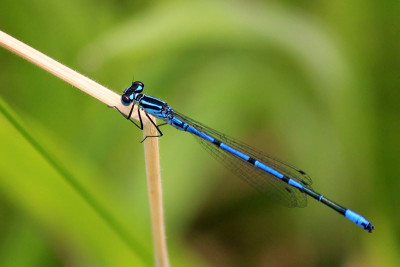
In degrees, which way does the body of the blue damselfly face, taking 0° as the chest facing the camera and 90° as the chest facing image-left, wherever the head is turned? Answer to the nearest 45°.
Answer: approximately 90°
